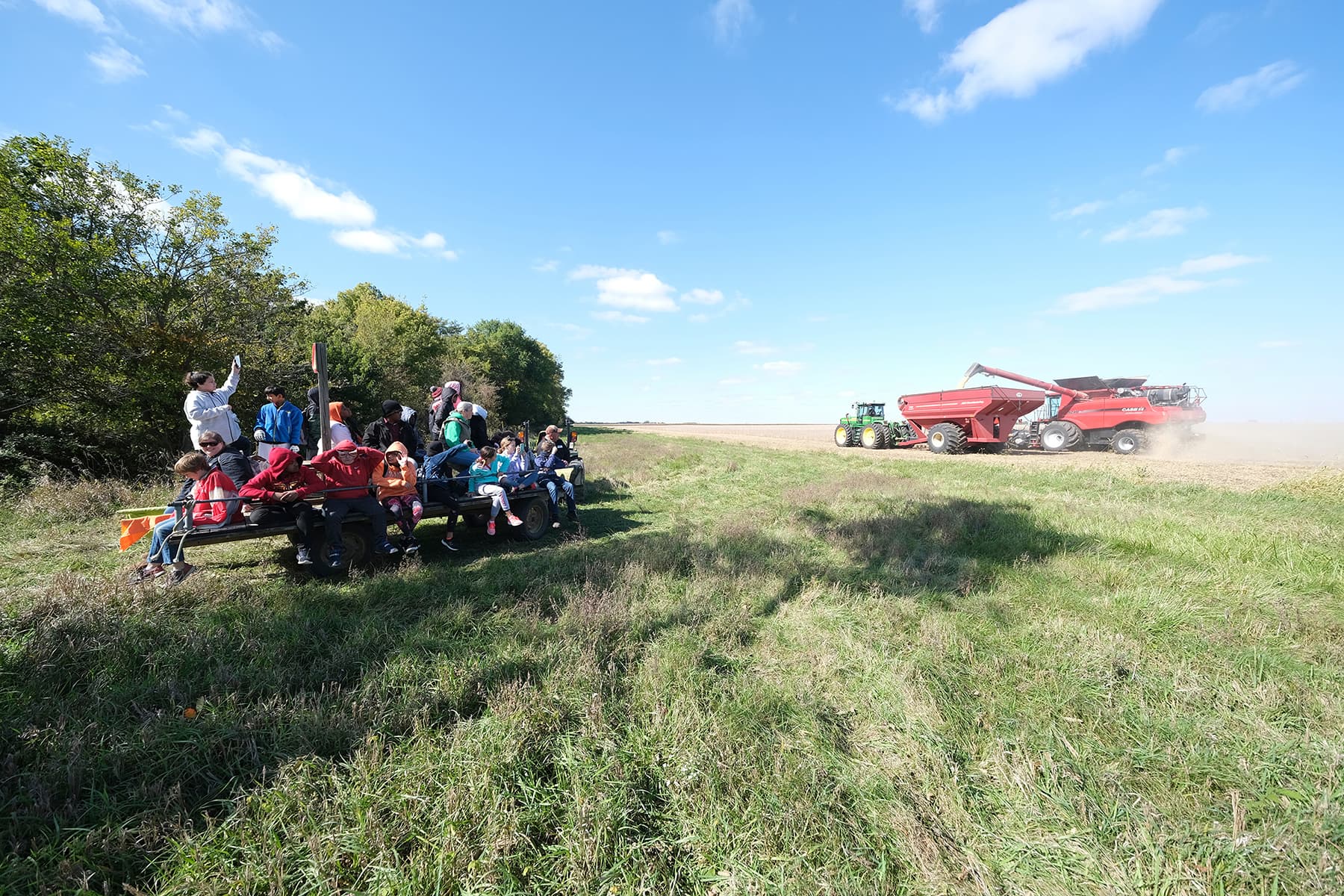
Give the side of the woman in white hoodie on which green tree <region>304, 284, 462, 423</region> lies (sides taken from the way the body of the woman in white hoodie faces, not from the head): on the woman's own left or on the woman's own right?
on the woman's own left

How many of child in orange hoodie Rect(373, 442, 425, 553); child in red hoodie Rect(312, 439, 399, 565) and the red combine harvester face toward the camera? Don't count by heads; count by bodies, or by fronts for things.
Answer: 2

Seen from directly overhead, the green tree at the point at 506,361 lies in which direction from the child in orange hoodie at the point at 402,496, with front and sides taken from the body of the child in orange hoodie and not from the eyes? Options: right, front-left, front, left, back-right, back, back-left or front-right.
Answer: back

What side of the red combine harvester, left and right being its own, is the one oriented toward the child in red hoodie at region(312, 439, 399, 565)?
left

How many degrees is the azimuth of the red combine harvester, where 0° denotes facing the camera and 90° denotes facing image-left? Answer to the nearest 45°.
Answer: approximately 90°

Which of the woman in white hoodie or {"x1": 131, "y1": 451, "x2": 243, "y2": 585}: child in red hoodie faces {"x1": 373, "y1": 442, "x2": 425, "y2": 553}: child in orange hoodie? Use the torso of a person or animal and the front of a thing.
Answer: the woman in white hoodie

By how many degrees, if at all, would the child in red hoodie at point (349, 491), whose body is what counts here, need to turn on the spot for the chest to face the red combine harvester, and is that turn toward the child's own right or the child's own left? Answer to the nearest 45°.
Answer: approximately 90° to the child's own left

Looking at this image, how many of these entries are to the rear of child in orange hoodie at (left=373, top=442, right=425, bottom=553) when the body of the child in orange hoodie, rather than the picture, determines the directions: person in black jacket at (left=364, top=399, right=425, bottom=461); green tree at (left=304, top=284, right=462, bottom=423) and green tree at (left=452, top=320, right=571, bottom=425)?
3

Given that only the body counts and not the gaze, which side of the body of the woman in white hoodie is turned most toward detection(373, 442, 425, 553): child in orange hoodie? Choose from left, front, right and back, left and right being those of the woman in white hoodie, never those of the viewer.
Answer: front

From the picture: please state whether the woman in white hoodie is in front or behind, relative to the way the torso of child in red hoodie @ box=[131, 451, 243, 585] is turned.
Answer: behind

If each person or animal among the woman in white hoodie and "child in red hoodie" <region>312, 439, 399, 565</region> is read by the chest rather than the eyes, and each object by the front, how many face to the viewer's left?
0

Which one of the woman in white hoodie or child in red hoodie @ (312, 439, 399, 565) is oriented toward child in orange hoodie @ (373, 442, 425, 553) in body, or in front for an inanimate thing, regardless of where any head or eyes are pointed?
the woman in white hoodie

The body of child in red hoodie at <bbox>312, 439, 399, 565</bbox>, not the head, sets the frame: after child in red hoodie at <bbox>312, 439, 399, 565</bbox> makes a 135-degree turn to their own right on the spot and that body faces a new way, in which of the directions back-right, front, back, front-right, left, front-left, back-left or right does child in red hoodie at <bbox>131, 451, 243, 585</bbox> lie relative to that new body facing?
front-left
